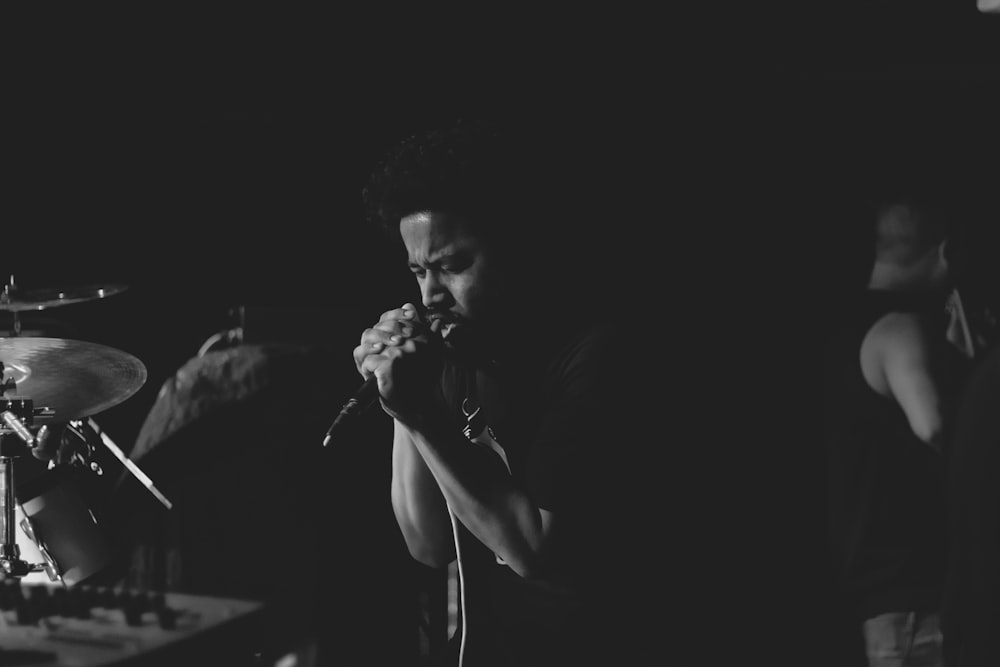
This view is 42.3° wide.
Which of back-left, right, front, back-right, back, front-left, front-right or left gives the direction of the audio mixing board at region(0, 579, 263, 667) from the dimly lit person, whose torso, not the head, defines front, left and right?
back

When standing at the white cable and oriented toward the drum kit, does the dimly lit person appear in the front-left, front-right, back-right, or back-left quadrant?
back-right

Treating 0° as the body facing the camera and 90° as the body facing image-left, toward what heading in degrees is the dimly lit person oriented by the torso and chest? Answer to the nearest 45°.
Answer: approximately 225°

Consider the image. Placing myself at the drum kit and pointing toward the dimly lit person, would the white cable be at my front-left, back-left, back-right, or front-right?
front-right

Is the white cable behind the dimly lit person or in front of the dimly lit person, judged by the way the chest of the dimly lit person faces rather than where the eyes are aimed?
behind

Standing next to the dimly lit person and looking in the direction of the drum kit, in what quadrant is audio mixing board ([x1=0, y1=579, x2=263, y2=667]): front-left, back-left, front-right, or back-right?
front-left
